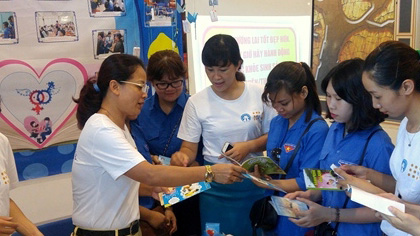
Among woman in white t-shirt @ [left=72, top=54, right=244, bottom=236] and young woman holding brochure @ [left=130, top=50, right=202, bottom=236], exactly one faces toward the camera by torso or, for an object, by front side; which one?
the young woman holding brochure

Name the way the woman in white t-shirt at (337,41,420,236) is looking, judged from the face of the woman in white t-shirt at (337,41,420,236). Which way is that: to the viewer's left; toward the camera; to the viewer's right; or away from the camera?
to the viewer's left

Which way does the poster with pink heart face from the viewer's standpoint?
toward the camera

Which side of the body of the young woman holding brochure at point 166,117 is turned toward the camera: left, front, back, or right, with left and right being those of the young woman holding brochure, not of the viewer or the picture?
front

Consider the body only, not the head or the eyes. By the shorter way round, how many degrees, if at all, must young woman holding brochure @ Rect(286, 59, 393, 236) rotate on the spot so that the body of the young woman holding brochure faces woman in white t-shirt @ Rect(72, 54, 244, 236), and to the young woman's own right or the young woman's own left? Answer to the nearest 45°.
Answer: approximately 45° to the young woman's own right

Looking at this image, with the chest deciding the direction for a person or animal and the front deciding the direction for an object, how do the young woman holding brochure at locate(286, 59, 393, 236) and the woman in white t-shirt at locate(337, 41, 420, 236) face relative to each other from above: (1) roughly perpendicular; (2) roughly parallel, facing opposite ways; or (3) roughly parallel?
roughly parallel

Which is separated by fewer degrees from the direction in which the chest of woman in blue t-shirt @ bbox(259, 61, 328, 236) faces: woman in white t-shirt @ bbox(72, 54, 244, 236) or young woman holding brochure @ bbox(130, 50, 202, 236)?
the woman in white t-shirt

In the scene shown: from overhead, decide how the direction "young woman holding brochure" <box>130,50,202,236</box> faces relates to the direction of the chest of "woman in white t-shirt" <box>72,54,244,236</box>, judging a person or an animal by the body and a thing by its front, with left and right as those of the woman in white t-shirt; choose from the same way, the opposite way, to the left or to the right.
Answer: to the right

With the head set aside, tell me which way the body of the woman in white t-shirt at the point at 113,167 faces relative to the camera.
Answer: to the viewer's right

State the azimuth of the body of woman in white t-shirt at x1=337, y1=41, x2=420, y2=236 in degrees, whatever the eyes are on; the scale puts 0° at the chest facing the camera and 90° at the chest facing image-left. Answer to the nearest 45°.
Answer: approximately 45°

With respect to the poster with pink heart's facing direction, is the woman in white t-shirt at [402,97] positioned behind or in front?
in front

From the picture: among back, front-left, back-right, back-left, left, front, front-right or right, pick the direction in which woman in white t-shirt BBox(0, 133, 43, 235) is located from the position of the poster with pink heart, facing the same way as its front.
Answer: front

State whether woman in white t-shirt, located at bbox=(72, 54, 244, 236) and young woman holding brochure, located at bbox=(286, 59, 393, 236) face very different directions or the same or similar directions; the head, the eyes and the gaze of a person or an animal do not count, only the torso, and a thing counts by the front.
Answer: very different directions

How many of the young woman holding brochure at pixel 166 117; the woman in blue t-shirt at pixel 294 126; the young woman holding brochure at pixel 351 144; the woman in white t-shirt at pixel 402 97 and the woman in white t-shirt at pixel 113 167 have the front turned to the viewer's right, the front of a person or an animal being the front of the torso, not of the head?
1

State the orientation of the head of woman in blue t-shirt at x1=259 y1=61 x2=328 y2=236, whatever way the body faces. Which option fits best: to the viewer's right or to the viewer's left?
to the viewer's left

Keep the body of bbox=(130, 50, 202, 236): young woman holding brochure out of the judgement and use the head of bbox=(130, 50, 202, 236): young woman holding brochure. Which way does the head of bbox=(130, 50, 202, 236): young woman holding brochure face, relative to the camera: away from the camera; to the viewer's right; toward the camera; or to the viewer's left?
toward the camera

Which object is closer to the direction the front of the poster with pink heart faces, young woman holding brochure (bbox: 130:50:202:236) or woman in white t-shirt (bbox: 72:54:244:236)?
the woman in white t-shirt
